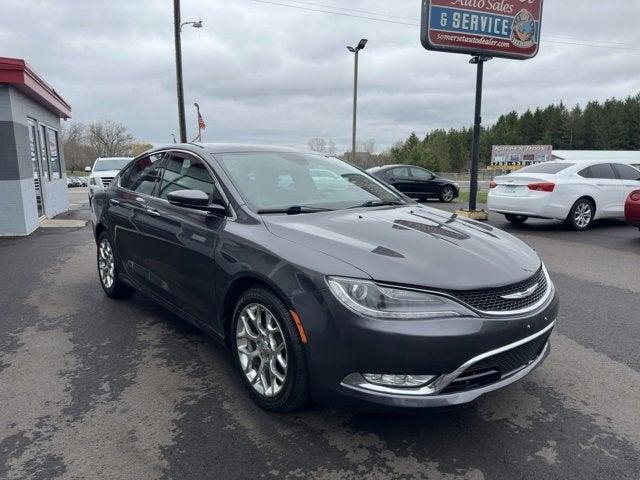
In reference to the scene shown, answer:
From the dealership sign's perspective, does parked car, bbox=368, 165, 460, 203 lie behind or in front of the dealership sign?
behind

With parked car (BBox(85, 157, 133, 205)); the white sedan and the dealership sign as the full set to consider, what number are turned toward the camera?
2

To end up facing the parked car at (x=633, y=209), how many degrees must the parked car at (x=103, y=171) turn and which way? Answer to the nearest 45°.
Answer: approximately 45° to its left

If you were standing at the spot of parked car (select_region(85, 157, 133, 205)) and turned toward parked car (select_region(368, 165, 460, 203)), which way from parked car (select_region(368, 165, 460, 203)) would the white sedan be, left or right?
right

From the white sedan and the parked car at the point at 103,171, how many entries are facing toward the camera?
1

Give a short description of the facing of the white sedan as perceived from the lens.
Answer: facing away from the viewer and to the right of the viewer

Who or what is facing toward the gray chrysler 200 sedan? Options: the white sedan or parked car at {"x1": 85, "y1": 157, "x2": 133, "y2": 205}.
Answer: the parked car

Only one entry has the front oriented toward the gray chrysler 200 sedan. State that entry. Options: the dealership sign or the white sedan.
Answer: the dealership sign

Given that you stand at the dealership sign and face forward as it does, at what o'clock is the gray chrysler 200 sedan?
The gray chrysler 200 sedan is roughly at 12 o'clock from the dealership sign.

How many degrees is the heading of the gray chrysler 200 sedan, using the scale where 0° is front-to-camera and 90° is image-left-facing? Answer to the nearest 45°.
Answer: approximately 315°

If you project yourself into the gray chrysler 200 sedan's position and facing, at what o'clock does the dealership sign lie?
The dealership sign is roughly at 8 o'clock from the gray chrysler 200 sedan.

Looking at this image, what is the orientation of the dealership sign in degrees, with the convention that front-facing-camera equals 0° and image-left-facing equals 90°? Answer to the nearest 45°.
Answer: approximately 0°

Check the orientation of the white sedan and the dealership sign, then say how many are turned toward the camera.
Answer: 1
